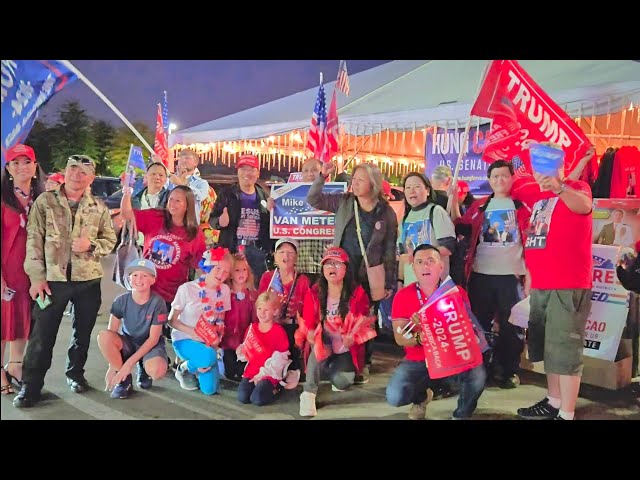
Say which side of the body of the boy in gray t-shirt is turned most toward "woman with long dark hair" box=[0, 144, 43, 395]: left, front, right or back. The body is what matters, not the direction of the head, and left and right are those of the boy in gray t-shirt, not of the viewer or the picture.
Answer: right

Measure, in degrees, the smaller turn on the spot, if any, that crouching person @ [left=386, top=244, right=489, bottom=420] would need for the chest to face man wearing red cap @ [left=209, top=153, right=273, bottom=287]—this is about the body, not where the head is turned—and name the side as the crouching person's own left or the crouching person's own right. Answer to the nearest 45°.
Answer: approximately 90° to the crouching person's own right

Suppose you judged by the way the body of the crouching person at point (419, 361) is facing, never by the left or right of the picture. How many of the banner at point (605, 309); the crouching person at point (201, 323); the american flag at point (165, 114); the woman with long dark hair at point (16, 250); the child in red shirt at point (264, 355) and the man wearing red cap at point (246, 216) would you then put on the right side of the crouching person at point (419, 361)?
5

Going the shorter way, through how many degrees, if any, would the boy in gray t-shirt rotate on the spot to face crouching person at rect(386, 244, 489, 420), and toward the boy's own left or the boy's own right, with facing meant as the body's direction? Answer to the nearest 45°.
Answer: approximately 90° to the boy's own left

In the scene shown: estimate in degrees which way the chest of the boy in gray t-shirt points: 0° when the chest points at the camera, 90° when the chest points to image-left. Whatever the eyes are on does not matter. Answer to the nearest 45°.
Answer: approximately 0°

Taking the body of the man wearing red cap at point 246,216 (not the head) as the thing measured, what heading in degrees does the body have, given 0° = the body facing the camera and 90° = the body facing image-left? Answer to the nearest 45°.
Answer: approximately 0°
